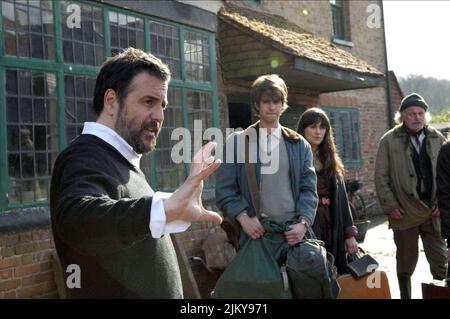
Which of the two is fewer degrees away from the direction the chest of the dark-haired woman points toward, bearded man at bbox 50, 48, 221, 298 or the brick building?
the bearded man

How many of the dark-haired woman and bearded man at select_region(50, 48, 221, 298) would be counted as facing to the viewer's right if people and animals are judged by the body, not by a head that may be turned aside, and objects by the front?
1

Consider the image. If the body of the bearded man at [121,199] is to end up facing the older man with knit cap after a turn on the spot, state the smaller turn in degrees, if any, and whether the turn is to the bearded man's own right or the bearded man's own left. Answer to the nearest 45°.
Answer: approximately 45° to the bearded man's own left

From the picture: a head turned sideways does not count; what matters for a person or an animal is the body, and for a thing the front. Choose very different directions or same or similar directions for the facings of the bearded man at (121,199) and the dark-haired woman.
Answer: very different directions

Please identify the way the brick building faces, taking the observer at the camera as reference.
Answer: facing the viewer and to the right of the viewer

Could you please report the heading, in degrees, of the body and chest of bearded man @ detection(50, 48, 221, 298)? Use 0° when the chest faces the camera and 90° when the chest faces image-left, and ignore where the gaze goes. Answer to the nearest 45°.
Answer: approximately 270°

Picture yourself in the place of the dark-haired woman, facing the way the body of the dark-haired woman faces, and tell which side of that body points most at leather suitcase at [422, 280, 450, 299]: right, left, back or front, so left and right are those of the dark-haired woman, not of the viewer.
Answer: left

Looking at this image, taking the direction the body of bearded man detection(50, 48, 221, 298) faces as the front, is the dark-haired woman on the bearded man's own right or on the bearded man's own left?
on the bearded man's own left

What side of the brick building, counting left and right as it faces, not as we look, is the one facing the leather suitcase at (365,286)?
front

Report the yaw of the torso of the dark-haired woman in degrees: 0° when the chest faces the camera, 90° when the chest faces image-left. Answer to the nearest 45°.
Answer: approximately 45°
